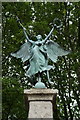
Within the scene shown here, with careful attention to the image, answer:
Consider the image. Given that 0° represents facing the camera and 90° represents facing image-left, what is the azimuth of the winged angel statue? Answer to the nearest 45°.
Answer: approximately 0°
